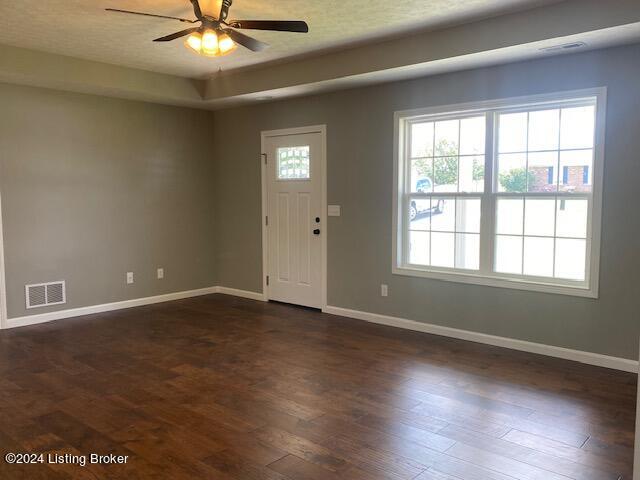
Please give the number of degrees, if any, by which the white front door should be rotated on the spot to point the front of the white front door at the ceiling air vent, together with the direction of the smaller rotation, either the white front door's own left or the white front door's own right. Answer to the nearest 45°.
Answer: approximately 90° to the white front door's own left

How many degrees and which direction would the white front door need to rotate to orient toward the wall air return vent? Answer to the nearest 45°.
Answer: approximately 45° to its right

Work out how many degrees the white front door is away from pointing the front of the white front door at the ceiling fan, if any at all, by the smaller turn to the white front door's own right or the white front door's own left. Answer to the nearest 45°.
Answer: approximately 45° to the white front door's own left

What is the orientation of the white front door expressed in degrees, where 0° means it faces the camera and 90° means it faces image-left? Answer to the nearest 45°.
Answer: approximately 45°

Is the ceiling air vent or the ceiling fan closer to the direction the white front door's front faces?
the ceiling fan

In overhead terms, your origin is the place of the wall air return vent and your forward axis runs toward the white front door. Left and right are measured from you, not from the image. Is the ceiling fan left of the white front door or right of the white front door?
right

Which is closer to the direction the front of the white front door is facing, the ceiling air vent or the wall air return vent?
the wall air return vent
